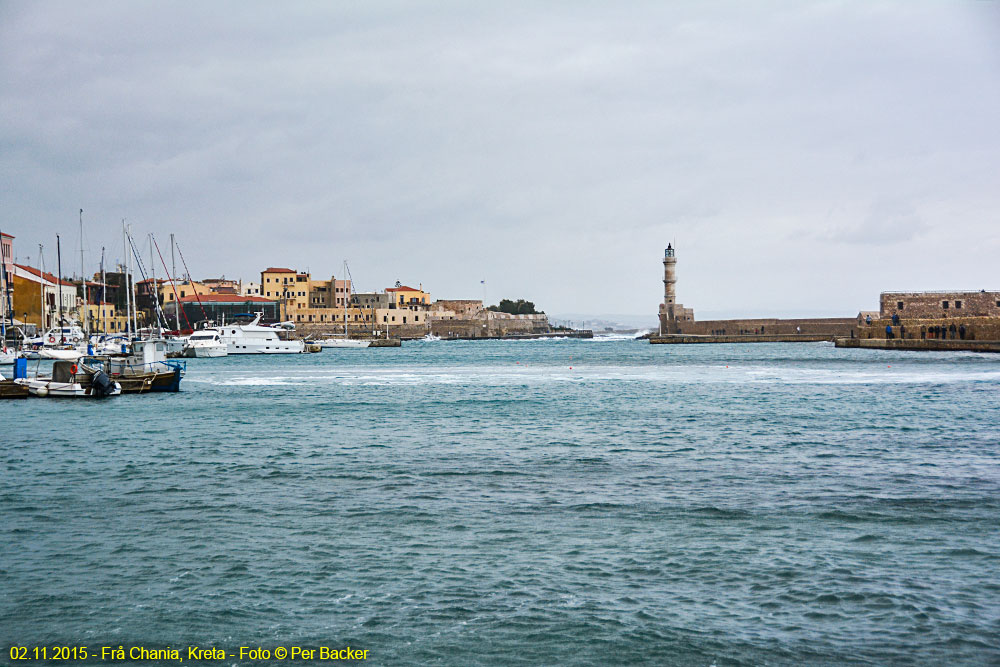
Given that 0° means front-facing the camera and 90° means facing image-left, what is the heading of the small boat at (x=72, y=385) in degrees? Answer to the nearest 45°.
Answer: approximately 90°

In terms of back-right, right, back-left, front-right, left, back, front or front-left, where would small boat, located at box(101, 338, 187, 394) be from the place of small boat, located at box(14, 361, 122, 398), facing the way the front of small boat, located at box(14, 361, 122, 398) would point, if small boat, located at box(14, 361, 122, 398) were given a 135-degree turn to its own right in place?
front
